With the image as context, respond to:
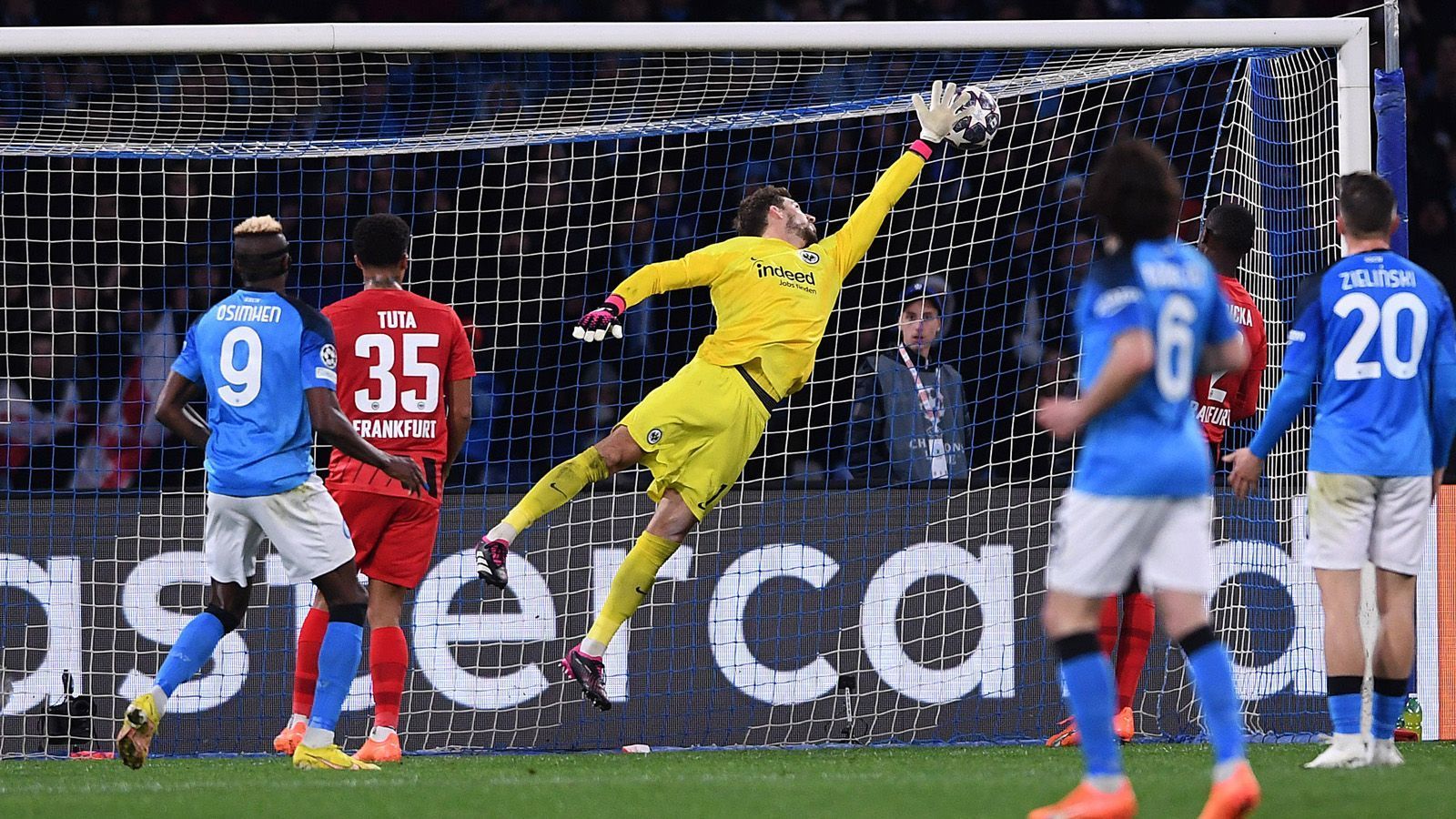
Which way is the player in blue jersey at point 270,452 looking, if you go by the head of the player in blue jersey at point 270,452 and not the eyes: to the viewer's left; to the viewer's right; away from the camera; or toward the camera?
away from the camera

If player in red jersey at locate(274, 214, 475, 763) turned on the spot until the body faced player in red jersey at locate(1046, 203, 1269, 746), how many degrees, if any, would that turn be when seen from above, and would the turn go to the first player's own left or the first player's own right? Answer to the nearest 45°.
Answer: approximately 90° to the first player's own right

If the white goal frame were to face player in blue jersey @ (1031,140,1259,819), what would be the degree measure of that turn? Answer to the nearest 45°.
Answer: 0° — it already faces them

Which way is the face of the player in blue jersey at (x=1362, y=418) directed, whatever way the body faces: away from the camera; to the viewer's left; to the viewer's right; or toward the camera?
away from the camera

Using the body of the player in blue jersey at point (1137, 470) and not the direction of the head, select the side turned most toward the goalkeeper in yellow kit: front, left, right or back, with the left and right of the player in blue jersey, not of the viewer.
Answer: front

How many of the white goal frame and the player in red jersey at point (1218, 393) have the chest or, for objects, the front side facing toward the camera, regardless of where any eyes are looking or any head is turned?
1

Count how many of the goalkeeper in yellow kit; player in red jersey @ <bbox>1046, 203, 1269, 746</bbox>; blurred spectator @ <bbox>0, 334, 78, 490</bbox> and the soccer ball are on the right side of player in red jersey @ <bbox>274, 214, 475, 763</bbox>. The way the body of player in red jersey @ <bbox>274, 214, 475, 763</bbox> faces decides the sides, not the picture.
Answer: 3

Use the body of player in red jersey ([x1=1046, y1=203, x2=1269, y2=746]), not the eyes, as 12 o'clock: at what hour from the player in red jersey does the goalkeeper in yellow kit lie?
The goalkeeper in yellow kit is roughly at 10 o'clock from the player in red jersey.

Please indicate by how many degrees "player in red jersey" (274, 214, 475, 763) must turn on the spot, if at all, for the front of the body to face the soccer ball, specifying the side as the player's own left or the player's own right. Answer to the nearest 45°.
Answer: approximately 90° to the player's own right

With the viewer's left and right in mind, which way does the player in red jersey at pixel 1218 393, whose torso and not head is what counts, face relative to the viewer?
facing away from the viewer and to the left of the viewer

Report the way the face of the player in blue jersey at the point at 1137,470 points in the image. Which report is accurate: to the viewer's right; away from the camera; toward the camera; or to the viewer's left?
away from the camera

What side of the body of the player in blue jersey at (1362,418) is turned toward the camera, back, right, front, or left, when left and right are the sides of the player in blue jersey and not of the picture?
back

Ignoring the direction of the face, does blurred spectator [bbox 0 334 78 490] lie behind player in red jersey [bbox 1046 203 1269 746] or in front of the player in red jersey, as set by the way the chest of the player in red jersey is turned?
in front

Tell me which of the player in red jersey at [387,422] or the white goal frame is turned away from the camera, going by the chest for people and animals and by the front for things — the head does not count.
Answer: the player in red jersey
